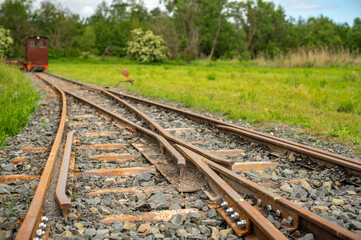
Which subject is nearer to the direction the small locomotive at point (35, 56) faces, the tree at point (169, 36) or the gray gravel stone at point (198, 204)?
the gray gravel stone

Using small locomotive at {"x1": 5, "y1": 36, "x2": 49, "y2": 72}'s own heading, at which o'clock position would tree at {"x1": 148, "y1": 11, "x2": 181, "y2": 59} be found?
The tree is roughly at 8 o'clock from the small locomotive.

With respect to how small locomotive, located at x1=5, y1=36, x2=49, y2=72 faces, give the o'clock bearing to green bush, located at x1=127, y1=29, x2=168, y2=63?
The green bush is roughly at 8 o'clock from the small locomotive.

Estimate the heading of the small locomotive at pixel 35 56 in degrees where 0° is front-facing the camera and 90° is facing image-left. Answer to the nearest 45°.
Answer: approximately 0°

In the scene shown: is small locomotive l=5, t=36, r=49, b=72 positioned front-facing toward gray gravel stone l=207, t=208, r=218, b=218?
yes

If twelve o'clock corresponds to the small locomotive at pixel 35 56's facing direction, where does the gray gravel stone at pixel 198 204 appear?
The gray gravel stone is roughly at 12 o'clock from the small locomotive.
